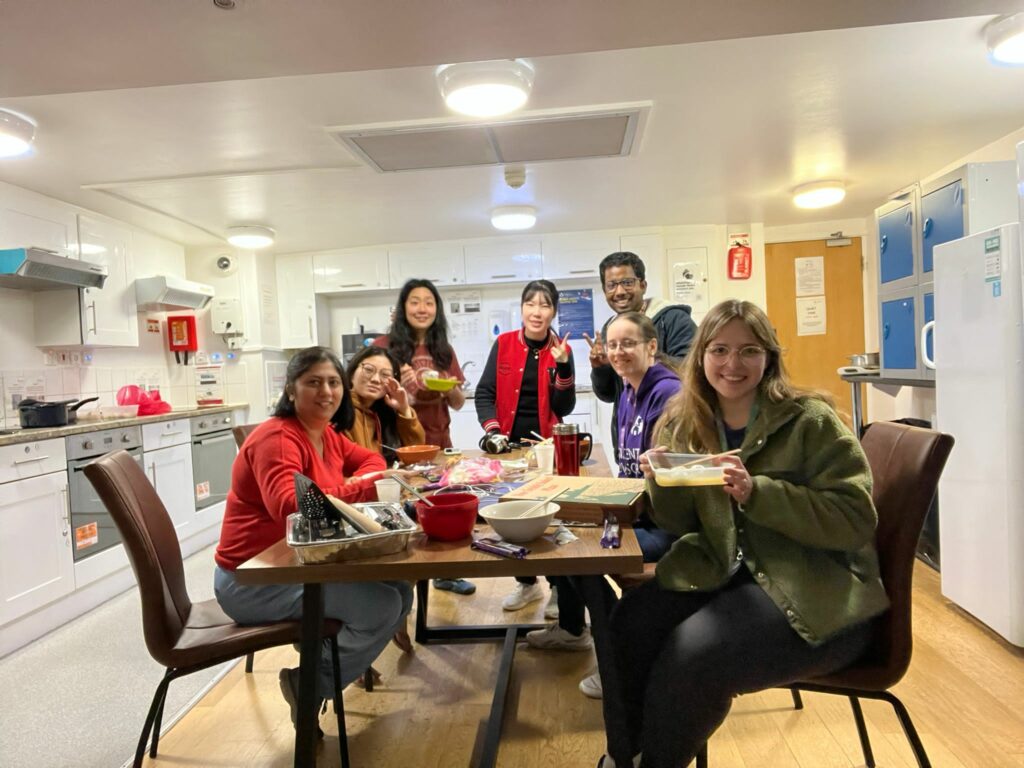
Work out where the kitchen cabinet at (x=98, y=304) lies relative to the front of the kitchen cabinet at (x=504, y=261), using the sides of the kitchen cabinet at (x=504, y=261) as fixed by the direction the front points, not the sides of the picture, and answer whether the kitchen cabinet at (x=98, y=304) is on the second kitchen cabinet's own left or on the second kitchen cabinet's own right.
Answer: on the second kitchen cabinet's own right

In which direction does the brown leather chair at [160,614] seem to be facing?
to the viewer's right

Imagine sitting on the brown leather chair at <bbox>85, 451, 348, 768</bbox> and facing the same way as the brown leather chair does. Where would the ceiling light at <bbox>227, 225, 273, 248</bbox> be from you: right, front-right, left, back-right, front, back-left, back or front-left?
left

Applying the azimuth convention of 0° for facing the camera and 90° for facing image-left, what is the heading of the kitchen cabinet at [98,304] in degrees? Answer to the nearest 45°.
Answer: approximately 315°

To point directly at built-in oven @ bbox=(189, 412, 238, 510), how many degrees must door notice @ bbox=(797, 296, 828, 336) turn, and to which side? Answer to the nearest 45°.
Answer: approximately 45° to its right

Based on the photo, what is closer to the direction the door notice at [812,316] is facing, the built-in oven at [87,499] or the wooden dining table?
the wooden dining table

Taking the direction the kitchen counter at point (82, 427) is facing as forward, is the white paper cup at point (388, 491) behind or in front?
in front

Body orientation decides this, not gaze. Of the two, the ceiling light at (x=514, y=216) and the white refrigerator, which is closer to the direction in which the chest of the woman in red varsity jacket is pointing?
the white refrigerator
